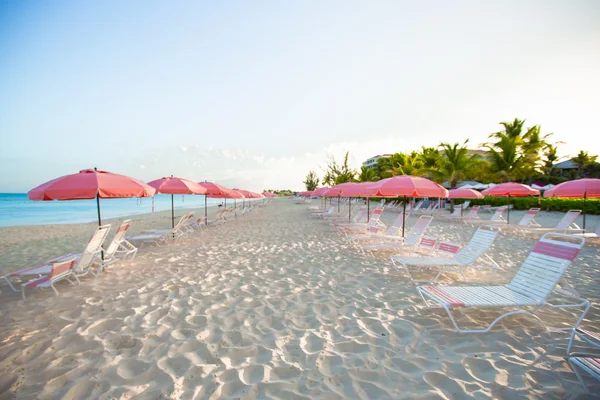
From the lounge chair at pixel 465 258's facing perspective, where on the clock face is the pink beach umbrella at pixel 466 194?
The pink beach umbrella is roughly at 3 o'clock from the lounge chair.

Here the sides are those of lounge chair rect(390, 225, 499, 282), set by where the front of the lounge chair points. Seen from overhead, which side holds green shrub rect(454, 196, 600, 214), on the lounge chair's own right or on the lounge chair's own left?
on the lounge chair's own right

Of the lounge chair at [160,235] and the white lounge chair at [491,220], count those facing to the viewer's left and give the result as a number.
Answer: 2

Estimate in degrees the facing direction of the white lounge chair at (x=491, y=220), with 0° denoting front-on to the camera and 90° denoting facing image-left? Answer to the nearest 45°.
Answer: approximately 90°

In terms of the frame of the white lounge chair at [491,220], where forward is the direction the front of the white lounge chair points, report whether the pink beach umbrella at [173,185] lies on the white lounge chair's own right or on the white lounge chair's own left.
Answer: on the white lounge chair's own left

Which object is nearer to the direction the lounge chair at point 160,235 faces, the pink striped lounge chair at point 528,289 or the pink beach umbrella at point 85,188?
the pink beach umbrella

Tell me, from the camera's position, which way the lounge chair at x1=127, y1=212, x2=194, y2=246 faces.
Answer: facing to the left of the viewer

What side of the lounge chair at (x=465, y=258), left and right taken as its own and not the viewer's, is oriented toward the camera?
left

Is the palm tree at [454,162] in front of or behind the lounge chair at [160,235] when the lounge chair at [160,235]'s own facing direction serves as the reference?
behind

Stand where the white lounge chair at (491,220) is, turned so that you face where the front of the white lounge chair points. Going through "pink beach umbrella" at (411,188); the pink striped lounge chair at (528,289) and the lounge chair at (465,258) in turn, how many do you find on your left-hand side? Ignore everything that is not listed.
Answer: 3

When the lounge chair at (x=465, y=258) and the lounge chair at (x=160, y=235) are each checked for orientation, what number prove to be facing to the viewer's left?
2

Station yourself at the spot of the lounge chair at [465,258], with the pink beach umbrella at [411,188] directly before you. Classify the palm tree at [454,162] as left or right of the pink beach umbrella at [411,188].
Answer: right
